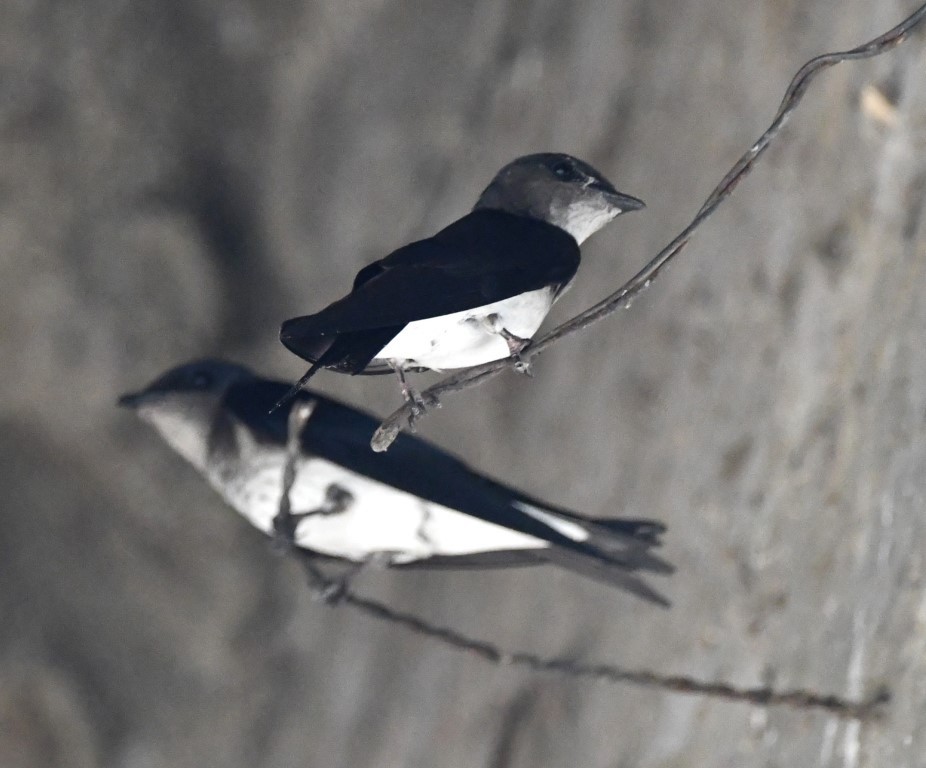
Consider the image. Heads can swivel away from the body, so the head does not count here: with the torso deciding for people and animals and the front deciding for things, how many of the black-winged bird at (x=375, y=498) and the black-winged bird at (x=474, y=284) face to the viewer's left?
1

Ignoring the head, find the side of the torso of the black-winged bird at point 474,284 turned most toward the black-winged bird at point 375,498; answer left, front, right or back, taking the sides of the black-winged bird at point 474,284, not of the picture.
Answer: left

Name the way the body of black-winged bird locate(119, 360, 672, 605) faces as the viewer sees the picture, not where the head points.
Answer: to the viewer's left

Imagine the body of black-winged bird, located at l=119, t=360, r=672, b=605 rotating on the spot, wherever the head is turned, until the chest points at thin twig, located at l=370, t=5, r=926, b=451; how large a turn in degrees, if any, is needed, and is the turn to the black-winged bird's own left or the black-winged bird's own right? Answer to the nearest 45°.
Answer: approximately 90° to the black-winged bird's own left

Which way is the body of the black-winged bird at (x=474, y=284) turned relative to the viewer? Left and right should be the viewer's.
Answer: facing to the right of the viewer

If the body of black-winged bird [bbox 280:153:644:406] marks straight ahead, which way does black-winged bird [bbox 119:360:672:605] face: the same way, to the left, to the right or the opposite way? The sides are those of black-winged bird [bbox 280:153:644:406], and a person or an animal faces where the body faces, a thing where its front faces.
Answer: the opposite way

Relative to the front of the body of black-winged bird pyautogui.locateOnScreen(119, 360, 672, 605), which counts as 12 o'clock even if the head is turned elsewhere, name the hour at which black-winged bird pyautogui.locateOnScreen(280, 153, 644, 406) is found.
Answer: black-winged bird pyautogui.locateOnScreen(280, 153, 644, 406) is roughly at 9 o'clock from black-winged bird pyautogui.locateOnScreen(119, 360, 672, 605).

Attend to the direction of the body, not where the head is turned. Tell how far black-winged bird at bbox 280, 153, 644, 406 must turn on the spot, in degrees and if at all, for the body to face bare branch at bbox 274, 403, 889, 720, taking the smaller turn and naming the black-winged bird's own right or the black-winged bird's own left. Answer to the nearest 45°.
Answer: approximately 90° to the black-winged bird's own left

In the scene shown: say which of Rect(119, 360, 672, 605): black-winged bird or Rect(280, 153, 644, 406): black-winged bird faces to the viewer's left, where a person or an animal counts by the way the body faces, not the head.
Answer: Rect(119, 360, 672, 605): black-winged bird
